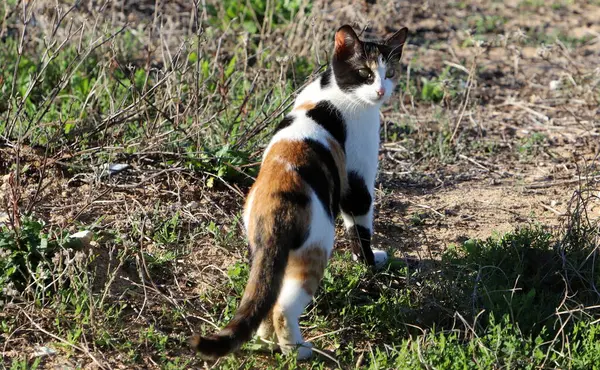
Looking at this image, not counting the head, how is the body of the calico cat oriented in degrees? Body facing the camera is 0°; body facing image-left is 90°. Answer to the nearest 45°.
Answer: approximately 225°

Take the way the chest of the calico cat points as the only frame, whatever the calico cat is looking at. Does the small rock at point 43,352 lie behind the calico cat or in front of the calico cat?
behind

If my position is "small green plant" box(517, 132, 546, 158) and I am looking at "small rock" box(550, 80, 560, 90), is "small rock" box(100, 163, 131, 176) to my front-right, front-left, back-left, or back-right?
back-left

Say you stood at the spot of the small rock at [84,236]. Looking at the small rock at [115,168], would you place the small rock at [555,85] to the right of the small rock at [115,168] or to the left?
right

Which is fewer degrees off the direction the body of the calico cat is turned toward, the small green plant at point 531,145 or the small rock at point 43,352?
the small green plant

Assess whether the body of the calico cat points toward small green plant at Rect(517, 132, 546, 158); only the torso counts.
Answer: yes

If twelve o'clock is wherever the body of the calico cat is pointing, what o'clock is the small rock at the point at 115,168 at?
The small rock is roughly at 9 o'clock from the calico cat.

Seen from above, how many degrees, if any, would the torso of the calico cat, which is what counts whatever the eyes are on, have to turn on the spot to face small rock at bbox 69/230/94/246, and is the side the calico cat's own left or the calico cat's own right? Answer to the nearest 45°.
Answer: approximately 135° to the calico cat's own left

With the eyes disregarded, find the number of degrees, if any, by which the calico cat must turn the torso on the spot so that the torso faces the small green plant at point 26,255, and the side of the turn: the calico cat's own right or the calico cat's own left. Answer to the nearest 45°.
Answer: approximately 135° to the calico cat's own left

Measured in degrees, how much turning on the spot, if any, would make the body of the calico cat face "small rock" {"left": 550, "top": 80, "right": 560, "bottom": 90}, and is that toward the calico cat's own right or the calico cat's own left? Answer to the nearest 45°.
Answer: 0° — it already faces it

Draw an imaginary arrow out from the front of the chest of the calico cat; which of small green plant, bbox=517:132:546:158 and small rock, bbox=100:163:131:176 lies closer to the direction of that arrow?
the small green plant
